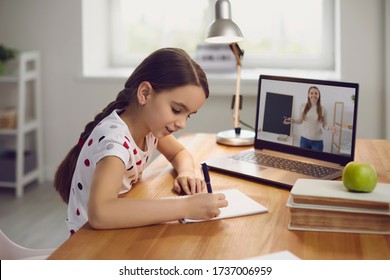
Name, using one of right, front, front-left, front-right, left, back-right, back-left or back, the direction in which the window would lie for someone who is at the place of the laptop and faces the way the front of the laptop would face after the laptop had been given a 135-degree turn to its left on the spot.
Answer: left
